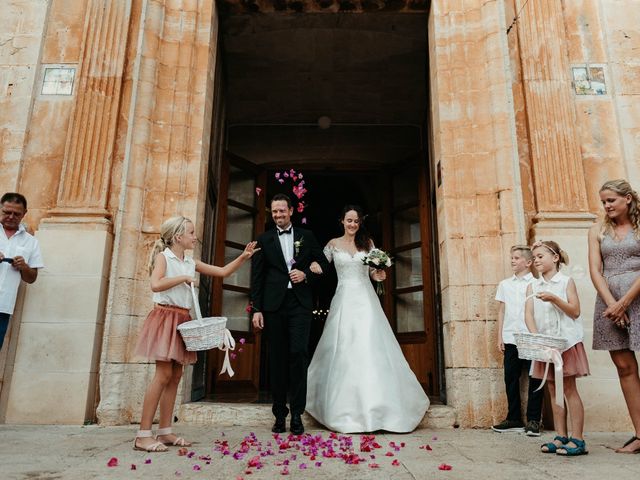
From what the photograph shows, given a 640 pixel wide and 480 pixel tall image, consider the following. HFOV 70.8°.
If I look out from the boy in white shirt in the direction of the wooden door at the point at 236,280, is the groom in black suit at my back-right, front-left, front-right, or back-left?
front-left

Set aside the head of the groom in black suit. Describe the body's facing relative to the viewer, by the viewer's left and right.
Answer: facing the viewer

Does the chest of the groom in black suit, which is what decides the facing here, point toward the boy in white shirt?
no

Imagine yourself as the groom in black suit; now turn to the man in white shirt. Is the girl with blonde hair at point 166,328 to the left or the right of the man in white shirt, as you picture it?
left

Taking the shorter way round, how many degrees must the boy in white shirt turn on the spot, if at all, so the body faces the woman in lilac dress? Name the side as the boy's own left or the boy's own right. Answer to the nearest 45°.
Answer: approximately 90° to the boy's own left

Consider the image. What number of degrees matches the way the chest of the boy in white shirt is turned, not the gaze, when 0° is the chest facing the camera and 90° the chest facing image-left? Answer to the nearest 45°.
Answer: approximately 45°

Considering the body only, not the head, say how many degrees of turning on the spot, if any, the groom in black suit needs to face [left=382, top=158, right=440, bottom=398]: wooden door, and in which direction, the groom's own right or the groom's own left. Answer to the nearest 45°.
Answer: approximately 135° to the groom's own left

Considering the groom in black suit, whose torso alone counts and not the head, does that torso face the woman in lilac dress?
no

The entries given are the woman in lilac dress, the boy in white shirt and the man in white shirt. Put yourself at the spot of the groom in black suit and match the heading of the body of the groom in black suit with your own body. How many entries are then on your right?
1

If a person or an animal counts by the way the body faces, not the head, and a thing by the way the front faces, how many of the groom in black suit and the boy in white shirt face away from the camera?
0

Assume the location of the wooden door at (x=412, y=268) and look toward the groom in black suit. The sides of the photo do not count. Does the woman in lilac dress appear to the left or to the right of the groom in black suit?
left

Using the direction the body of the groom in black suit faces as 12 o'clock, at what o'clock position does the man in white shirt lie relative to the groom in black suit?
The man in white shirt is roughly at 3 o'clock from the groom in black suit.

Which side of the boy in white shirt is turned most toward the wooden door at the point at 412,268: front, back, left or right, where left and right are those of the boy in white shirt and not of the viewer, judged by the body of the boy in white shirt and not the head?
right
